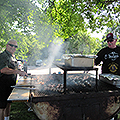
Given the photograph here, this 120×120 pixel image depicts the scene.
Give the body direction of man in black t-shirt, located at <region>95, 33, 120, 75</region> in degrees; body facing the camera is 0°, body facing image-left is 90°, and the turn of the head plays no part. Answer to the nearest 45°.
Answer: approximately 0°
